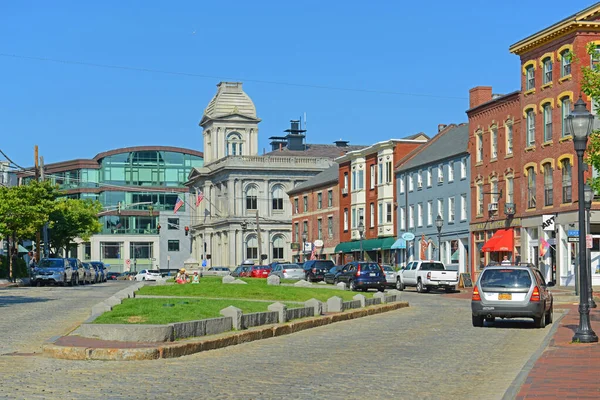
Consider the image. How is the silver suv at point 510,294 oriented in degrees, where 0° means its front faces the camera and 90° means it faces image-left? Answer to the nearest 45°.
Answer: approximately 180°

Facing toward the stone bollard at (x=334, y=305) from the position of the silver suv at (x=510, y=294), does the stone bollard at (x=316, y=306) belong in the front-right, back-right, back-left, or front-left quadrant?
front-left

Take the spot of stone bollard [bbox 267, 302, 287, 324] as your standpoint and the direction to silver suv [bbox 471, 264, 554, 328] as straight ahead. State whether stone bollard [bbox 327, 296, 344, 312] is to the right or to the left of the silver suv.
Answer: left

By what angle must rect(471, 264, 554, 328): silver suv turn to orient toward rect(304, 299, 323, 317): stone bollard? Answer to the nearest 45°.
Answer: approximately 90° to its left

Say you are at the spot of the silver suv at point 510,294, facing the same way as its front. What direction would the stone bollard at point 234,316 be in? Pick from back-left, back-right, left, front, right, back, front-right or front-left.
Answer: back-left

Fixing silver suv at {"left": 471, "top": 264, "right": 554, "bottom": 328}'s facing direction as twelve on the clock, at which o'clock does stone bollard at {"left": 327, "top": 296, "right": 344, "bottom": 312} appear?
The stone bollard is roughly at 10 o'clock from the silver suv.

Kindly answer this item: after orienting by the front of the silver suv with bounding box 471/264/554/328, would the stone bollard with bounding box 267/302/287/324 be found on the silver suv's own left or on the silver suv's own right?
on the silver suv's own left
